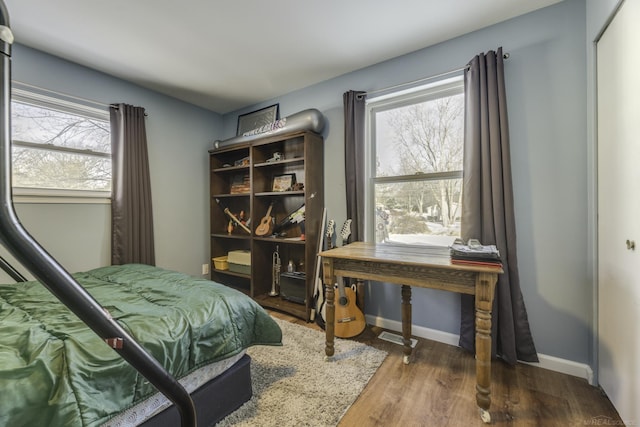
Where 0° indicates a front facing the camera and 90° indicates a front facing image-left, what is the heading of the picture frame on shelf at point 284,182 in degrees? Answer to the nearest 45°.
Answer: approximately 45°

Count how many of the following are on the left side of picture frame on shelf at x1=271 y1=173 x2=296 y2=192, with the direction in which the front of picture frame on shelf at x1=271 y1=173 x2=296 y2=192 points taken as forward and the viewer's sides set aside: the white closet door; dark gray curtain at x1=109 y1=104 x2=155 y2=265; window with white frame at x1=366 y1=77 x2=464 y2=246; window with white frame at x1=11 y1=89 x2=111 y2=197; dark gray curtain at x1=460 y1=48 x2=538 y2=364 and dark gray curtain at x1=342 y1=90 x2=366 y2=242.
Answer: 4

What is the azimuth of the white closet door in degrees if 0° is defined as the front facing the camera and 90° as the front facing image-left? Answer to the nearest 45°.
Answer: approximately 90°

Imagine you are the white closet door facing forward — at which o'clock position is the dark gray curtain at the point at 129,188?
The dark gray curtain is roughly at 11 o'clock from the white closet door.

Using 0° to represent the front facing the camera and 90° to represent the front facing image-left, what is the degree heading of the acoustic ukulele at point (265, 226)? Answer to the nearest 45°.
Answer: approximately 45°

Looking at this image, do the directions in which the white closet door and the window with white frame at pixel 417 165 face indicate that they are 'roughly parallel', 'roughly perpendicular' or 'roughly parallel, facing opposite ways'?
roughly perpendicular

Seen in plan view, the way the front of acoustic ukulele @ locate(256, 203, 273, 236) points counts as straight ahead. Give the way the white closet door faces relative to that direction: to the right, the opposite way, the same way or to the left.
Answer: to the right

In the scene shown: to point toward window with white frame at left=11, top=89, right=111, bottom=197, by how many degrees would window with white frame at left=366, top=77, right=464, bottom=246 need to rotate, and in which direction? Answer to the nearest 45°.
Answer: approximately 45° to its right

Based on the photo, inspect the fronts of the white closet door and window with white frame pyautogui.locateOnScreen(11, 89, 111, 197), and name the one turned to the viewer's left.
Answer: the white closet door

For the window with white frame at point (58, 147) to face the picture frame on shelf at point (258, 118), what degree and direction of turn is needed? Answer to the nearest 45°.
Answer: approximately 45° to its left

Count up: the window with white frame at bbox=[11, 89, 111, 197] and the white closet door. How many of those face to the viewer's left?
1

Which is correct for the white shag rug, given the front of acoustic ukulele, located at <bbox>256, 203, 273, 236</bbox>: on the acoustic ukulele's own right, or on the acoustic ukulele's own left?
on the acoustic ukulele's own left
